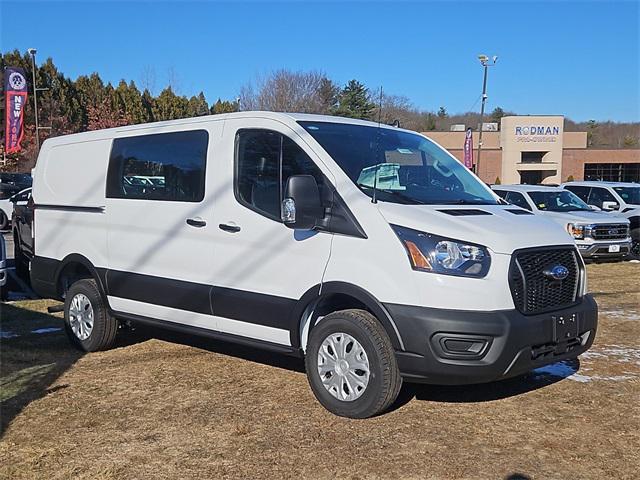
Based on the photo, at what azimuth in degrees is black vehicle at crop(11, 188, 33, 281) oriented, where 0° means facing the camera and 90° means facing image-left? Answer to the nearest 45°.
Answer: approximately 315°

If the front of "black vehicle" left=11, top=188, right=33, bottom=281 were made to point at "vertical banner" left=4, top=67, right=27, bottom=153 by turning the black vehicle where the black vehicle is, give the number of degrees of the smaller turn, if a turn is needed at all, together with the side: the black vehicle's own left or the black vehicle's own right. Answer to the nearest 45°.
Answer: approximately 135° to the black vehicle's own left

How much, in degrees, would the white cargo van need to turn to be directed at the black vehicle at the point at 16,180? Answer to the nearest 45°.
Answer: approximately 180°

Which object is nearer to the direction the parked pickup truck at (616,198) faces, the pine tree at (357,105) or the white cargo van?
the white cargo van
